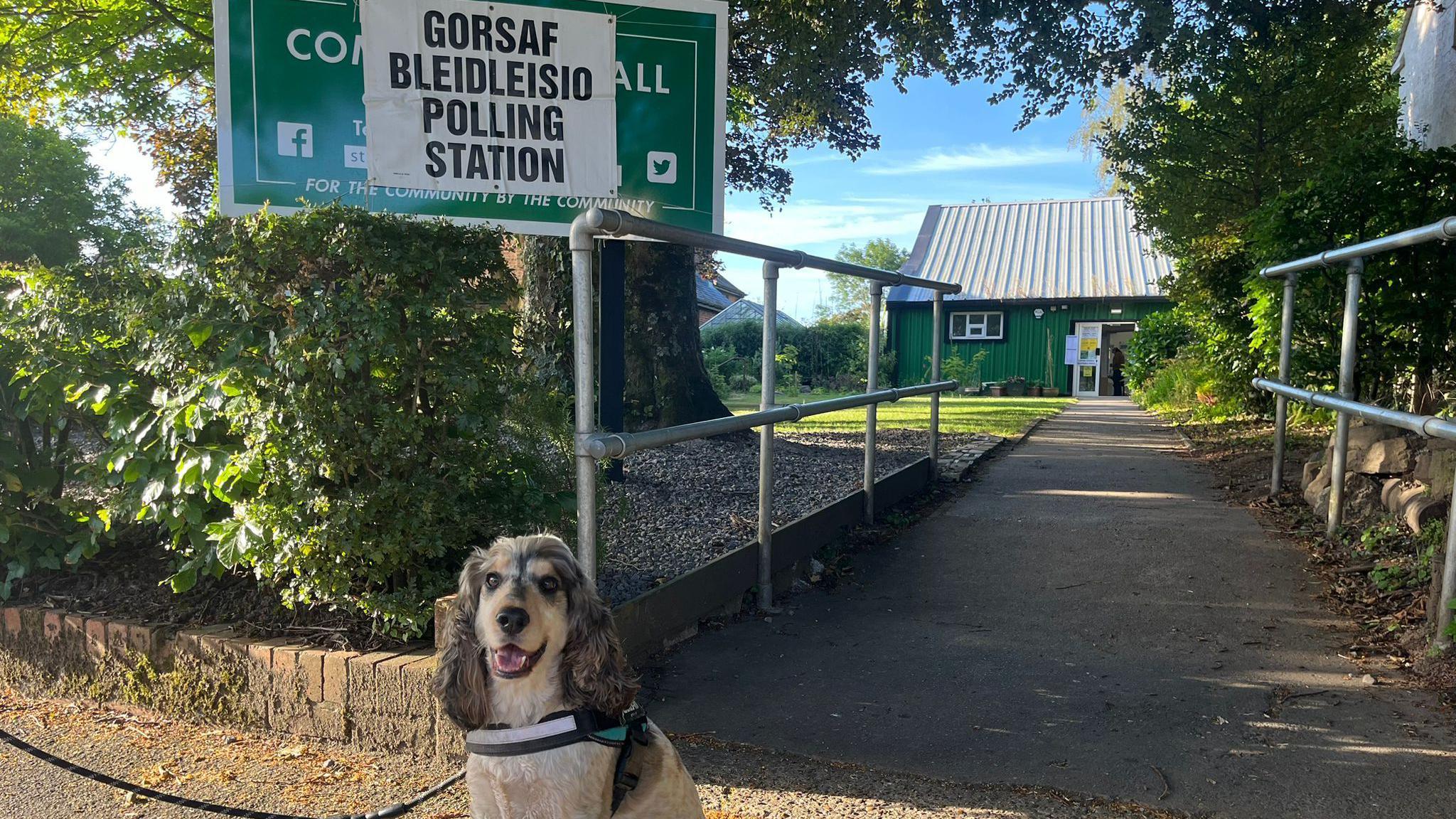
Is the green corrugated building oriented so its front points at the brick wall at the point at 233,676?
yes

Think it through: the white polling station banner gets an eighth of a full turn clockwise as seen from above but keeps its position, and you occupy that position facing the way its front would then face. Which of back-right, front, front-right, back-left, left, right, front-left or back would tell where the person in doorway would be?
back

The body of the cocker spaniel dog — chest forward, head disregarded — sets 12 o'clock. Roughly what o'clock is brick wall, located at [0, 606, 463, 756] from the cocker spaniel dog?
The brick wall is roughly at 3 o'clock from the cocker spaniel dog.

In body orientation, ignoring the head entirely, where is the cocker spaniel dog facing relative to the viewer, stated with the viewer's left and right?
facing the viewer and to the left of the viewer

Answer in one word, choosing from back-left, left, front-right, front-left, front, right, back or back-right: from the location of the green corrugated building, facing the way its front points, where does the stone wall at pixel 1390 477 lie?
front

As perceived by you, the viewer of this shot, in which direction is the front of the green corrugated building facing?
facing the viewer

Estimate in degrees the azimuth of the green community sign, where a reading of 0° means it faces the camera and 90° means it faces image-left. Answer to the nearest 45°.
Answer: approximately 0°

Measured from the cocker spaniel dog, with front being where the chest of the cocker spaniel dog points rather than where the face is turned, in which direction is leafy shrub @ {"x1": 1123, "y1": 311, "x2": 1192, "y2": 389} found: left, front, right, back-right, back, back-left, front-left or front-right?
back

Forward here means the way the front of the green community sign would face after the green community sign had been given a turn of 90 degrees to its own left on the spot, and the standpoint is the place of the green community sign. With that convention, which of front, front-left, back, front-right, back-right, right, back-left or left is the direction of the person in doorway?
front-left

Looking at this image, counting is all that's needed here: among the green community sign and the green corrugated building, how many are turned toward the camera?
2

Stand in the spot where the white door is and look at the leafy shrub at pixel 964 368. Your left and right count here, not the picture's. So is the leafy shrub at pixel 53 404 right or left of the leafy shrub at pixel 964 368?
left

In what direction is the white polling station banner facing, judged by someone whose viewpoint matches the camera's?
facing the viewer

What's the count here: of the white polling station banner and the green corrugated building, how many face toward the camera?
2
